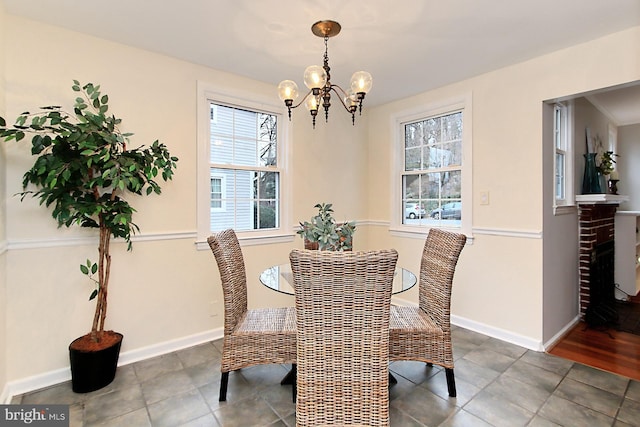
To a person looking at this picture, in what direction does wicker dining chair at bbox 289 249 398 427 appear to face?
facing away from the viewer

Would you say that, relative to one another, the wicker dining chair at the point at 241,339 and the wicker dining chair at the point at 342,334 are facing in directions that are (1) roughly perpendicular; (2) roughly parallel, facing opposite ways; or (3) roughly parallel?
roughly perpendicular

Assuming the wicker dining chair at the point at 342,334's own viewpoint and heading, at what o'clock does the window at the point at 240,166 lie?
The window is roughly at 11 o'clock from the wicker dining chair.

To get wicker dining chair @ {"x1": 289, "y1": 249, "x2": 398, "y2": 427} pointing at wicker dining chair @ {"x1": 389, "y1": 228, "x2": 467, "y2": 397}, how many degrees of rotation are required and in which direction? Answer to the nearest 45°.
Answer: approximately 45° to its right

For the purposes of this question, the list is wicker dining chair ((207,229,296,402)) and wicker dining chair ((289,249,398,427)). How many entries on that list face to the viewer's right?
1

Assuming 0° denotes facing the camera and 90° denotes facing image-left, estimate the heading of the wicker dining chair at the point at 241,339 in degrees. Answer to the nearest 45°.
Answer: approximately 270°
